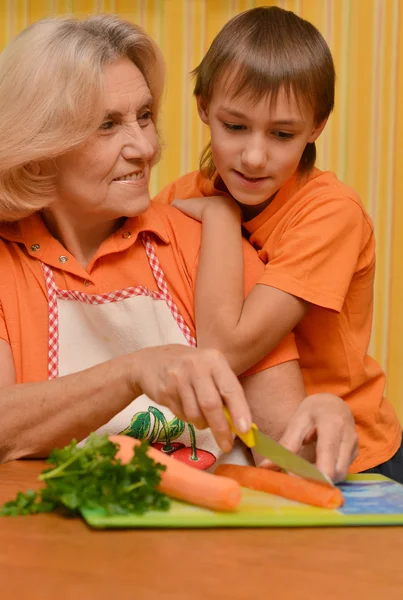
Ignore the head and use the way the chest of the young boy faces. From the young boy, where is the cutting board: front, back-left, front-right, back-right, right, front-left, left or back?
front-left

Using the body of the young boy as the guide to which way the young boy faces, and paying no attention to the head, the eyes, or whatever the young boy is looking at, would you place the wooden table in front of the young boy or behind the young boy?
in front

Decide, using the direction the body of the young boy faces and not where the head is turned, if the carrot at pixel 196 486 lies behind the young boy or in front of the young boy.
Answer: in front

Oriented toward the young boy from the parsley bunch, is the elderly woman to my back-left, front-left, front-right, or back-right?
front-left

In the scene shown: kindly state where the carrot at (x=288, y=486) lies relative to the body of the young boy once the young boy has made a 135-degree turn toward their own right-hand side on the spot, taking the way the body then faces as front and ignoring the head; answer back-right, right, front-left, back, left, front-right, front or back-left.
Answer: back

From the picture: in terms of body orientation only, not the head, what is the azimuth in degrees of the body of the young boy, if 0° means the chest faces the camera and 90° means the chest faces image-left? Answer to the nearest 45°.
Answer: approximately 45°
